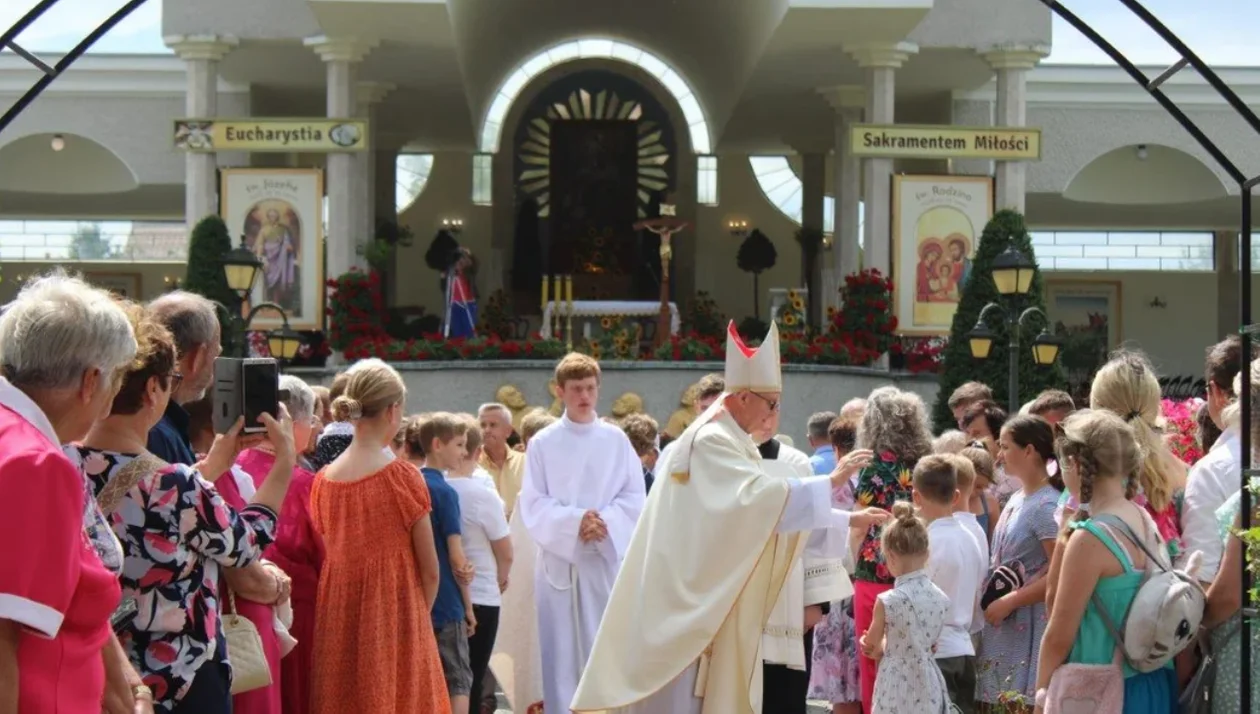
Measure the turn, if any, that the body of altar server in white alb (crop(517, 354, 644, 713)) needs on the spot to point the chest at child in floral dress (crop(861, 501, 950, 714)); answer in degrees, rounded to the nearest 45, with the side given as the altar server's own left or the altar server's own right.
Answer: approximately 45° to the altar server's own left

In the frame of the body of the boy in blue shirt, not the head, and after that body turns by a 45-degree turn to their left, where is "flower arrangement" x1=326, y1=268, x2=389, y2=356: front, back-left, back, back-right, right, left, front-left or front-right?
front-left

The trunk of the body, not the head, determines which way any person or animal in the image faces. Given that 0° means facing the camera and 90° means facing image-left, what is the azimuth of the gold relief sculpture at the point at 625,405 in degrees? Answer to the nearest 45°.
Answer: approximately 0°

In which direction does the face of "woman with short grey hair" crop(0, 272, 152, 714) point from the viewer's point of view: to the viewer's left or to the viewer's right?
to the viewer's right

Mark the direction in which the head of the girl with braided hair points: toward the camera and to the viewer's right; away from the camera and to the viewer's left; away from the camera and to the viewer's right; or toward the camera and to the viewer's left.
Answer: away from the camera and to the viewer's left

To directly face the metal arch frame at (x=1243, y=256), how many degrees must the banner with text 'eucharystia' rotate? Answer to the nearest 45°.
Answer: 0° — it already faces it

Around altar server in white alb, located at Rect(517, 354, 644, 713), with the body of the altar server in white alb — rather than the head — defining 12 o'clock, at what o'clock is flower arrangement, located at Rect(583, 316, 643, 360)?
The flower arrangement is roughly at 6 o'clock from the altar server in white alb.

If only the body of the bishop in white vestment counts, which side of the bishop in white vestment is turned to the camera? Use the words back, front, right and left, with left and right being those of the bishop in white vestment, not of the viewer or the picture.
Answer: right

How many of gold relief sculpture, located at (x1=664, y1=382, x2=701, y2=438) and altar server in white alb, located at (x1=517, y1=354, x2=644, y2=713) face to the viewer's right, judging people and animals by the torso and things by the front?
0

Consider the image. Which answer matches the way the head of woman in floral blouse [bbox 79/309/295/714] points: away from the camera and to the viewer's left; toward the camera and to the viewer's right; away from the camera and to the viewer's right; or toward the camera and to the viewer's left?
away from the camera and to the viewer's right

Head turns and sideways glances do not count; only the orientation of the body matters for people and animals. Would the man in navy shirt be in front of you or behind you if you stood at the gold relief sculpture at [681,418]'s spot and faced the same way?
in front
